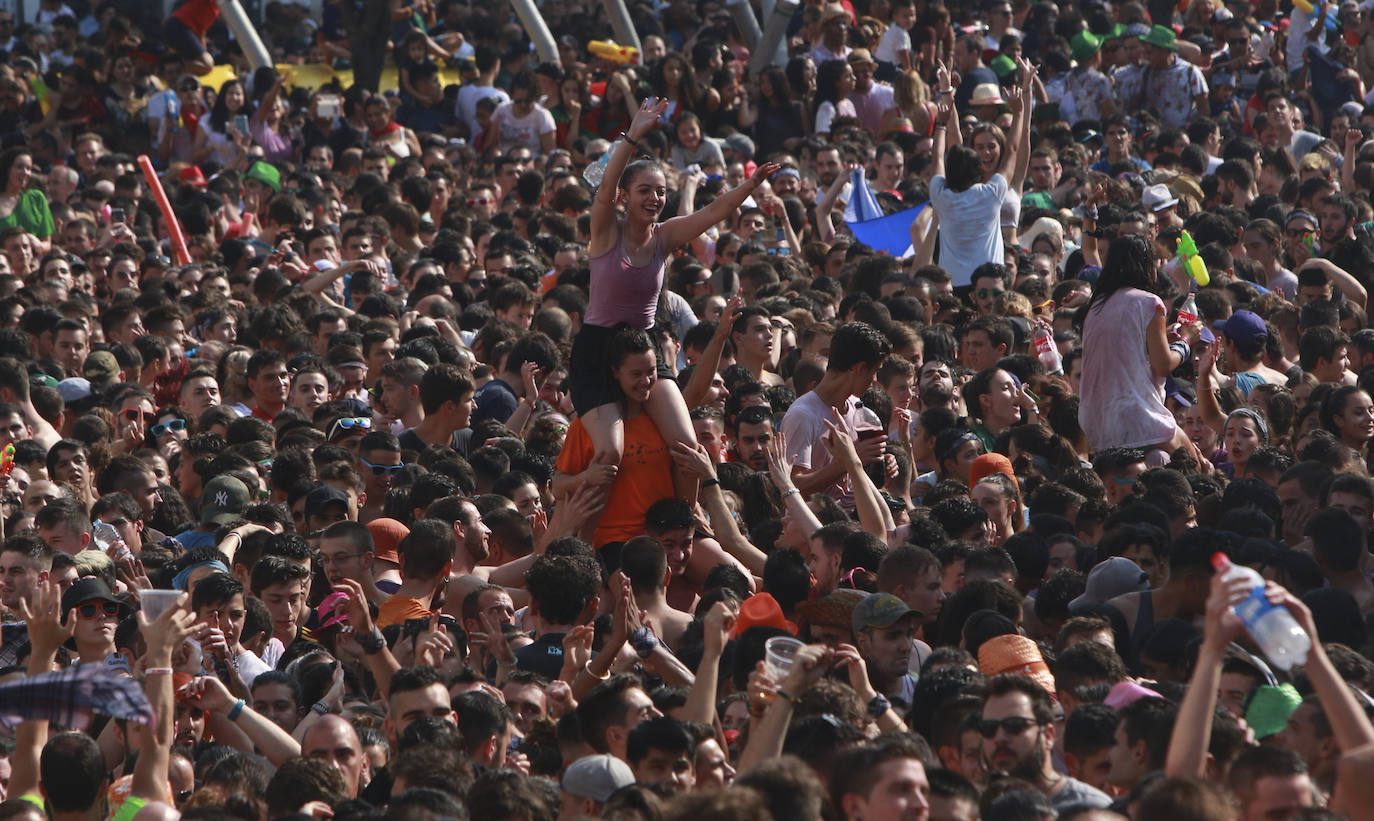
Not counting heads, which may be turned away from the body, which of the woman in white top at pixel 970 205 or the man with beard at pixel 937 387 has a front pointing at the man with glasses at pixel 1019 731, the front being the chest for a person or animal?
the man with beard

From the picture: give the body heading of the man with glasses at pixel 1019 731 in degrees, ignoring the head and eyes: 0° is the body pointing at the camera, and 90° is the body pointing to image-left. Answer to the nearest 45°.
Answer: approximately 45°

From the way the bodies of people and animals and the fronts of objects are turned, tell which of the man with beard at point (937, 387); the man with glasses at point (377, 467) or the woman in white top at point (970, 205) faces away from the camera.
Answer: the woman in white top

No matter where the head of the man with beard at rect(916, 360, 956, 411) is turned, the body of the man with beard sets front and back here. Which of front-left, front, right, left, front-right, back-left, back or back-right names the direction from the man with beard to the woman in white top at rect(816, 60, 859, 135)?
back

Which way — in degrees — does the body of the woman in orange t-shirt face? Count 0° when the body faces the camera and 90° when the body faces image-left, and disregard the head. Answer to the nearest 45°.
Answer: approximately 315°

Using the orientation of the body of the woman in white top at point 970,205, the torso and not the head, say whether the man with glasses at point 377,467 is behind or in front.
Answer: behind

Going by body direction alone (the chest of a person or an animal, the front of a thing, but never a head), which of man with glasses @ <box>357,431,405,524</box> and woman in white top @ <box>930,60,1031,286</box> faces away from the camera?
the woman in white top

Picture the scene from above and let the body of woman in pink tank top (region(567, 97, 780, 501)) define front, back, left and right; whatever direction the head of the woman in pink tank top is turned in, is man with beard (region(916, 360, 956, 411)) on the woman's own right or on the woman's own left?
on the woman's own left

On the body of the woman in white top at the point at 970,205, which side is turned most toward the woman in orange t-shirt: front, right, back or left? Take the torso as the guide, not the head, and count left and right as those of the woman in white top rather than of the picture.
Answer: back

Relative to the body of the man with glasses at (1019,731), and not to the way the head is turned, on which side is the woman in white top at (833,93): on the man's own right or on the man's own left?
on the man's own right

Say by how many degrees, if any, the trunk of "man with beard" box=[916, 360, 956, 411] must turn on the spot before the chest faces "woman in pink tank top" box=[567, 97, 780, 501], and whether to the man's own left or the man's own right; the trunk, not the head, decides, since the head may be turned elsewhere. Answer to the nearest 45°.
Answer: approximately 45° to the man's own right

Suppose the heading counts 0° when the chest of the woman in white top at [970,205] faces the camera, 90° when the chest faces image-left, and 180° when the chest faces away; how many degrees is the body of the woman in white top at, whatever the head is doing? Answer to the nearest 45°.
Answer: approximately 180°

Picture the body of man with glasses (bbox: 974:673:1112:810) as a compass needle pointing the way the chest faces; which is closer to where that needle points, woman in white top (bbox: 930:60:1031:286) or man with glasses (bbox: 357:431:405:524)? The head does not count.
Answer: the man with glasses

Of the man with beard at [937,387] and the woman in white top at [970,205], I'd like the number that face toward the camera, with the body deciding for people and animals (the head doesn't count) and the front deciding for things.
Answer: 1
